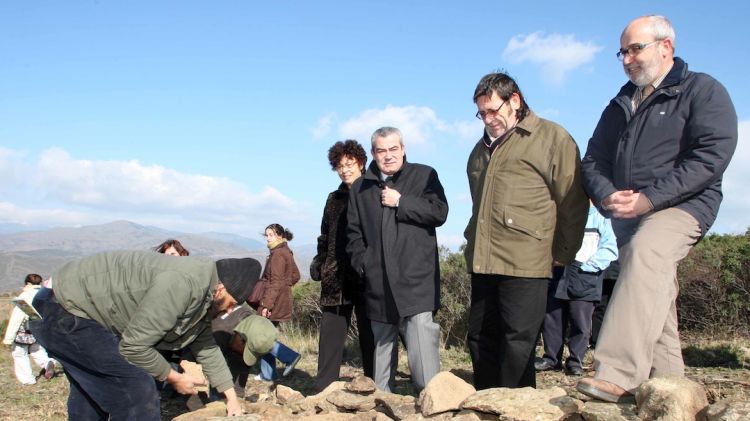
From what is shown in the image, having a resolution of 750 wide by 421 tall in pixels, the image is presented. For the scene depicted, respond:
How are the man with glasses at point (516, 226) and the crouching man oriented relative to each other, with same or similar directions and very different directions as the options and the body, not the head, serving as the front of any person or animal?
very different directions

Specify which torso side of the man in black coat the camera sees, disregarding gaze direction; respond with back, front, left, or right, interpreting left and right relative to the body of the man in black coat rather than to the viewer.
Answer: front

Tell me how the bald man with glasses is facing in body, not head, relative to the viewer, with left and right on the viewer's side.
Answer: facing the viewer and to the left of the viewer

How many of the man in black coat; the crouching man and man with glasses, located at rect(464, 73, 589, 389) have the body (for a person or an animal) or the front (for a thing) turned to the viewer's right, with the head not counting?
1

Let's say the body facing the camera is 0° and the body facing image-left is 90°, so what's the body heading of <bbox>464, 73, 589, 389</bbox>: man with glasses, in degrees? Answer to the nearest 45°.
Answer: approximately 45°

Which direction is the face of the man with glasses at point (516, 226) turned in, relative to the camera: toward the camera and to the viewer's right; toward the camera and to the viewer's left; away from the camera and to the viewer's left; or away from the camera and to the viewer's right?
toward the camera and to the viewer's left

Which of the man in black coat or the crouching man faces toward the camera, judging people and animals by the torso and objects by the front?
the man in black coat

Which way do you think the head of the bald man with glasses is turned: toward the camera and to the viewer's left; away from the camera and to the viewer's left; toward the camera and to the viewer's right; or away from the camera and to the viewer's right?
toward the camera and to the viewer's left

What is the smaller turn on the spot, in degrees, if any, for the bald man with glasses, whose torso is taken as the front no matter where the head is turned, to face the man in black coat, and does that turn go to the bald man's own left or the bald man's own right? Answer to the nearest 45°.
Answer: approximately 90° to the bald man's own right

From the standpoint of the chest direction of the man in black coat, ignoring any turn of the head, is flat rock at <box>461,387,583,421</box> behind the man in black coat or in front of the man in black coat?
in front

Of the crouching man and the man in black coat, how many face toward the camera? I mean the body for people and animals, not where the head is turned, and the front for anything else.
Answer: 1

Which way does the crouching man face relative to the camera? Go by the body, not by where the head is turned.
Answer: to the viewer's right

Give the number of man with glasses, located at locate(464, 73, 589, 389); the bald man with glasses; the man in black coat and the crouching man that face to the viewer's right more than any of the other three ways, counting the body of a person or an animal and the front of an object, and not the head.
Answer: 1
